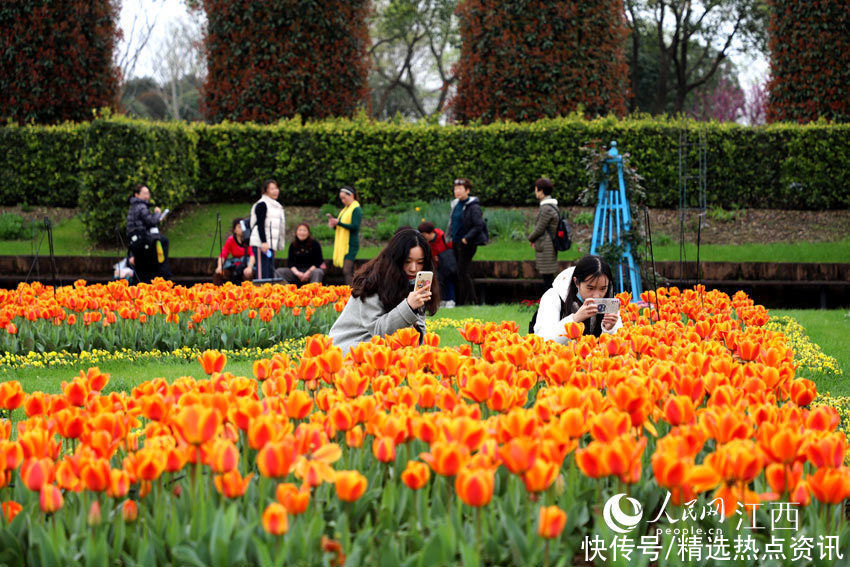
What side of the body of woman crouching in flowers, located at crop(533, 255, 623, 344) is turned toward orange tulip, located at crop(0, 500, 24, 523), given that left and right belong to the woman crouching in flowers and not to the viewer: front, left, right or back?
right

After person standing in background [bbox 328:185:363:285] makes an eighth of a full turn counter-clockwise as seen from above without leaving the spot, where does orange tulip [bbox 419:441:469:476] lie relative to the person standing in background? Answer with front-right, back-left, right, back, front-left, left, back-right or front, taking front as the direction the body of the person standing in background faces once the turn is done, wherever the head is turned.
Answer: front-left

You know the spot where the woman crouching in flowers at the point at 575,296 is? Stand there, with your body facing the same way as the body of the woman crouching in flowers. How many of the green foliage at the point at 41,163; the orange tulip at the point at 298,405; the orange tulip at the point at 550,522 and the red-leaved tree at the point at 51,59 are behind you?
2

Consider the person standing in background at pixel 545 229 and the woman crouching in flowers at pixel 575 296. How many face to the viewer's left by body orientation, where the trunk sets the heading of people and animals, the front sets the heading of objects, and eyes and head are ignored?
1

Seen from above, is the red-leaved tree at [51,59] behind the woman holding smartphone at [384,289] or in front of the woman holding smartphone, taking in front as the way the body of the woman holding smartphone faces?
behind

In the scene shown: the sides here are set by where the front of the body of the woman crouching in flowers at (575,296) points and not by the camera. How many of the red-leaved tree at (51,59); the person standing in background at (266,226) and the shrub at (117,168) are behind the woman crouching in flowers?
3

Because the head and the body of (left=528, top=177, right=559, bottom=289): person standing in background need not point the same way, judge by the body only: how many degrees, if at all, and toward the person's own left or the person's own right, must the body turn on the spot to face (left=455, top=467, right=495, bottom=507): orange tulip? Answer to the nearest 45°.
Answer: approximately 90° to the person's own left

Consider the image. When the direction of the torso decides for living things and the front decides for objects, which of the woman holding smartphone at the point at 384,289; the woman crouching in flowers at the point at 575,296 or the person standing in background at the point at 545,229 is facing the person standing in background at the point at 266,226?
the person standing in background at the point at 545,229

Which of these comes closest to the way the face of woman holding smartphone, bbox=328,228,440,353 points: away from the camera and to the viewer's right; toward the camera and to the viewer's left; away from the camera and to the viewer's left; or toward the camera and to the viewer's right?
toward the camera and to the viewer's right

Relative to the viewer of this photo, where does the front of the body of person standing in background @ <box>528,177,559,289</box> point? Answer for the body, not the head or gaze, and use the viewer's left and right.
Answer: facing to the left of the viewer

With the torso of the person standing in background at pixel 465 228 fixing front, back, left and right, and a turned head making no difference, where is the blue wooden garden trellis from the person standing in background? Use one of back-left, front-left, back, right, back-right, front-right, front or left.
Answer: left

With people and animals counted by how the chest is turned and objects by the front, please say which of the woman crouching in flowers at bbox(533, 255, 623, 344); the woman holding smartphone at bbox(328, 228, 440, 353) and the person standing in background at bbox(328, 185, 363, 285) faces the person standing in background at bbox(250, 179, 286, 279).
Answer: the person standing in background at bbox(328, 185, 363, 285)

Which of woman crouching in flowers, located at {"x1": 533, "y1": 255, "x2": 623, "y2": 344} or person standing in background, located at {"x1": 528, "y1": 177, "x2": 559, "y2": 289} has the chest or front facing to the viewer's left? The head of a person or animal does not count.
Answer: the person standing in background
